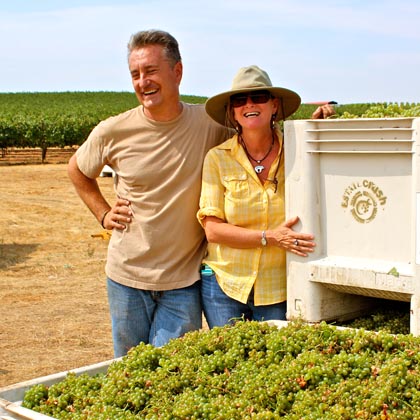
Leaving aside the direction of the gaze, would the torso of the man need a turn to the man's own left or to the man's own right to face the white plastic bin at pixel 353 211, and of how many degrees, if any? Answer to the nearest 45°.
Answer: approximately 45° to the man's own left

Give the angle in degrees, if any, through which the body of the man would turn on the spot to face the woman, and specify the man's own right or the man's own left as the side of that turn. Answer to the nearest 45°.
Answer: approximately 45° to the man's own left

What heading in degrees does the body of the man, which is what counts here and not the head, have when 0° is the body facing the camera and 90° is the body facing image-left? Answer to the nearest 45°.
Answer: approximately 0°
